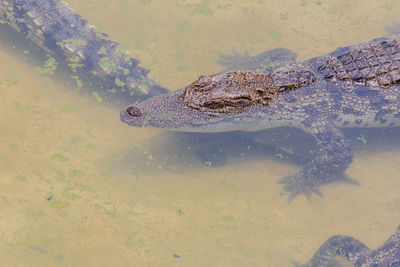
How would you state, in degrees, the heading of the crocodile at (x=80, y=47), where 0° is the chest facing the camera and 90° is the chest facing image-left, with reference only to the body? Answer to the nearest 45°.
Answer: approximately 135°

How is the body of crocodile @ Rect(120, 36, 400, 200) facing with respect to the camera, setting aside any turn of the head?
to the viewer's left

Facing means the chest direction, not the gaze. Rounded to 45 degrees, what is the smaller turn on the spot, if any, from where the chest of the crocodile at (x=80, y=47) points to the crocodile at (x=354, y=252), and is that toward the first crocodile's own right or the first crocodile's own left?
approximately 180°
